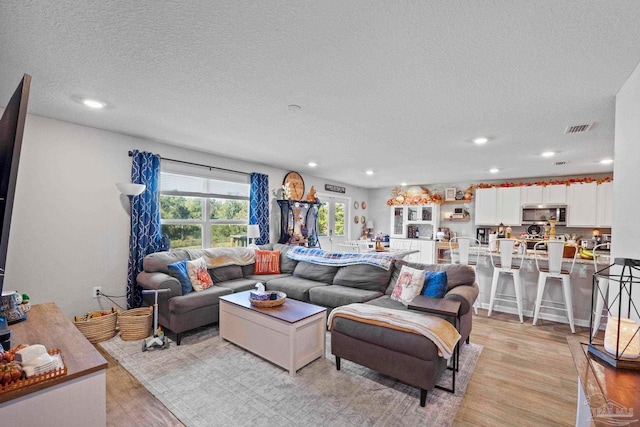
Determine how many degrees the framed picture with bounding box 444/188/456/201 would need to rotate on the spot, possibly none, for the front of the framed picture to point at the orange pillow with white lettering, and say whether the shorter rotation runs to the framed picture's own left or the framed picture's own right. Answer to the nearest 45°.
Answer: approximately 45° to the framed picture's own right

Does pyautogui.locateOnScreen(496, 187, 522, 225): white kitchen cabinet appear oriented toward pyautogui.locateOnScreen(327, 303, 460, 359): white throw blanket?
yes

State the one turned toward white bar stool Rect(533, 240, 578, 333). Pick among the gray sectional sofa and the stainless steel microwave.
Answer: the stainless steel microwave

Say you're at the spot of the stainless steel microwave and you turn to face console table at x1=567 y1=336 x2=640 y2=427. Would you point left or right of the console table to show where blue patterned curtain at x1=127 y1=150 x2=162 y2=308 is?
right

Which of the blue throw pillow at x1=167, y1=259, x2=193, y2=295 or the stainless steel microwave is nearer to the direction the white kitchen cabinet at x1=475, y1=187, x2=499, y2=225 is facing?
the blue throw pillow

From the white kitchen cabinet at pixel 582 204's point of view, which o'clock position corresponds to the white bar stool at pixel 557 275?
The white bar stool is roughly at 12 o'clock from the white kitchen cabinet.

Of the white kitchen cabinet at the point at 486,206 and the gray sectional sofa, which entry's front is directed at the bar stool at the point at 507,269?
the white kitchen cabinet

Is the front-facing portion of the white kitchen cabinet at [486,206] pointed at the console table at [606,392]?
yes

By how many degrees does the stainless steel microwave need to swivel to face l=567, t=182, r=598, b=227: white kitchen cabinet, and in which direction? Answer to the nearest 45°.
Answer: approximately 90° to its left
